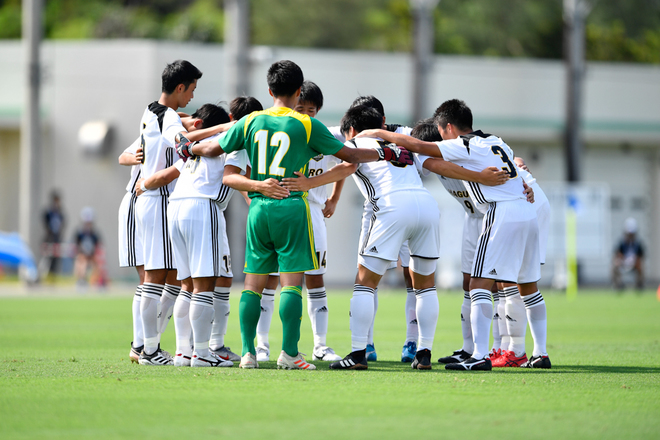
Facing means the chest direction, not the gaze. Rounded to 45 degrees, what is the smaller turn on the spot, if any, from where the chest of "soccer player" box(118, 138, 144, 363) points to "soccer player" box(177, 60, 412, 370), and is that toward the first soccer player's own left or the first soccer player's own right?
approximately 45° to the first soccer player's own right

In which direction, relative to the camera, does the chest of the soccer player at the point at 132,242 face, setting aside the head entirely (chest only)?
to the viewer's right

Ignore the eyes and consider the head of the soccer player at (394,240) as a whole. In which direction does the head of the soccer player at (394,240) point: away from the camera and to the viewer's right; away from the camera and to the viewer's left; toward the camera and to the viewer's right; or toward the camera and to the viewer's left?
away from the camera and to the viewer's left

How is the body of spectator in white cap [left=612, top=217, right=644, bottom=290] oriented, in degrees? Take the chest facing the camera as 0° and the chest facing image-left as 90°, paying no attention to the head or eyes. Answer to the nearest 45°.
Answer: approximately 0°

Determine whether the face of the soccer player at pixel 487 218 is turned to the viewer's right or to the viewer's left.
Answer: to the viewer's left

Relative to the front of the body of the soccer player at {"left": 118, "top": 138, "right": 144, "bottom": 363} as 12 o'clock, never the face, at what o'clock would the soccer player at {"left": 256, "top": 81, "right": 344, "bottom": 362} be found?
the soccer player at {"left": 256, "top": 81, "right": 344, "bottom": 362} is roughly at 12 o'clock from the soccer player at {"left": 118, "top": 138, "right": 144, "bottom": 363}.

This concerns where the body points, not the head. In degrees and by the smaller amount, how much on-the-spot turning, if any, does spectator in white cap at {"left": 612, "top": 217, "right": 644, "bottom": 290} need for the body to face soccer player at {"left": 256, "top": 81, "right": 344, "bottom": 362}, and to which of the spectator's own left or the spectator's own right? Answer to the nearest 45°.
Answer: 0° — they already face them

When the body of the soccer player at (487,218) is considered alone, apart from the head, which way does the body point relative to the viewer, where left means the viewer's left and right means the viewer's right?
facing away from the viewer and to the left of the viewer

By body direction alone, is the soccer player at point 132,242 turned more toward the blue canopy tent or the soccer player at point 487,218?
the soccer player
